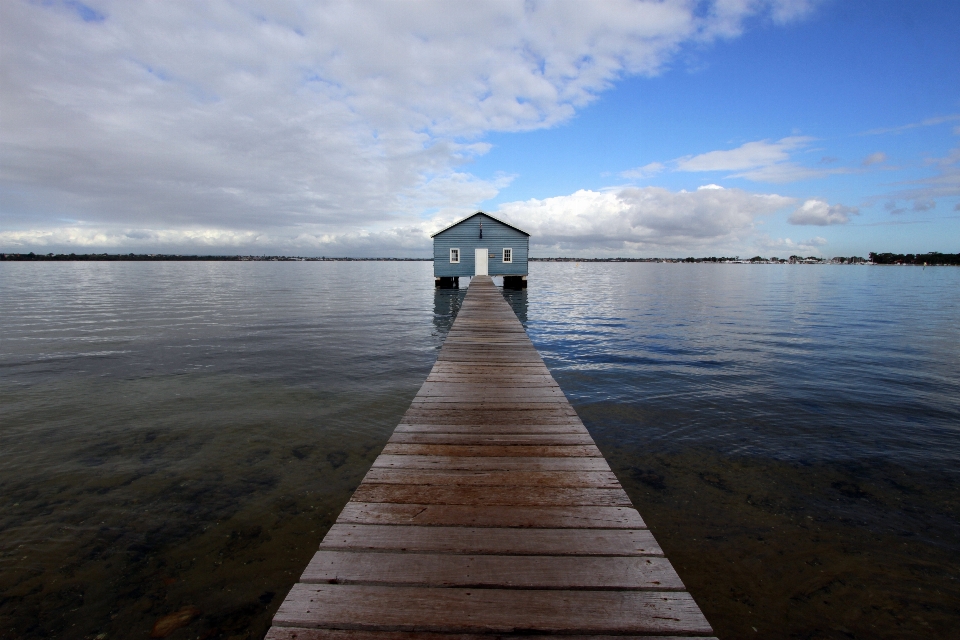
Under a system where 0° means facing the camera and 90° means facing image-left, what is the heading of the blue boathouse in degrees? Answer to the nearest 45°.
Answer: approximately 0°
